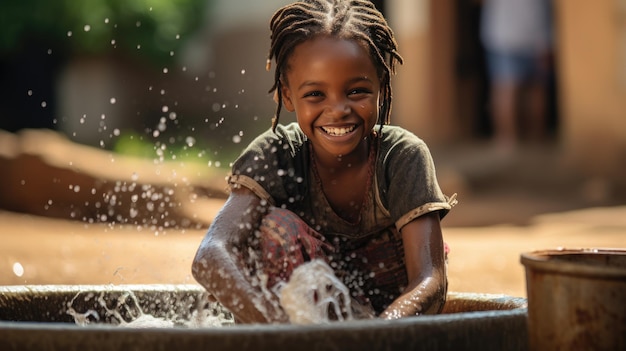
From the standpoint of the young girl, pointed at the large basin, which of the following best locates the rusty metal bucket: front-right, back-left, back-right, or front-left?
front-left

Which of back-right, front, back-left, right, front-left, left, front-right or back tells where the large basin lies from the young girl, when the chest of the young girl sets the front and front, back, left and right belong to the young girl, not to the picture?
front

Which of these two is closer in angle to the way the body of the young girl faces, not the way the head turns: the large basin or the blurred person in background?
the large basin

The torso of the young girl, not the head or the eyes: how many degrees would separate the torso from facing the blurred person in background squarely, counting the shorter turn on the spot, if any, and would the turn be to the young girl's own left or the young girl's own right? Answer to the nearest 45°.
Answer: approximately 180°

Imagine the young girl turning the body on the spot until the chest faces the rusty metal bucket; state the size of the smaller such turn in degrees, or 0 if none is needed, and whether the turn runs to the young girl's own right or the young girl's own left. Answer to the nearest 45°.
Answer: approximately 45° to the young girl's own left

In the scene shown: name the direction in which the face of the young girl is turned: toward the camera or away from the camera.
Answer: toward the camera

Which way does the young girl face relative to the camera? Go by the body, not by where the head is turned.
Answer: toward the camera
